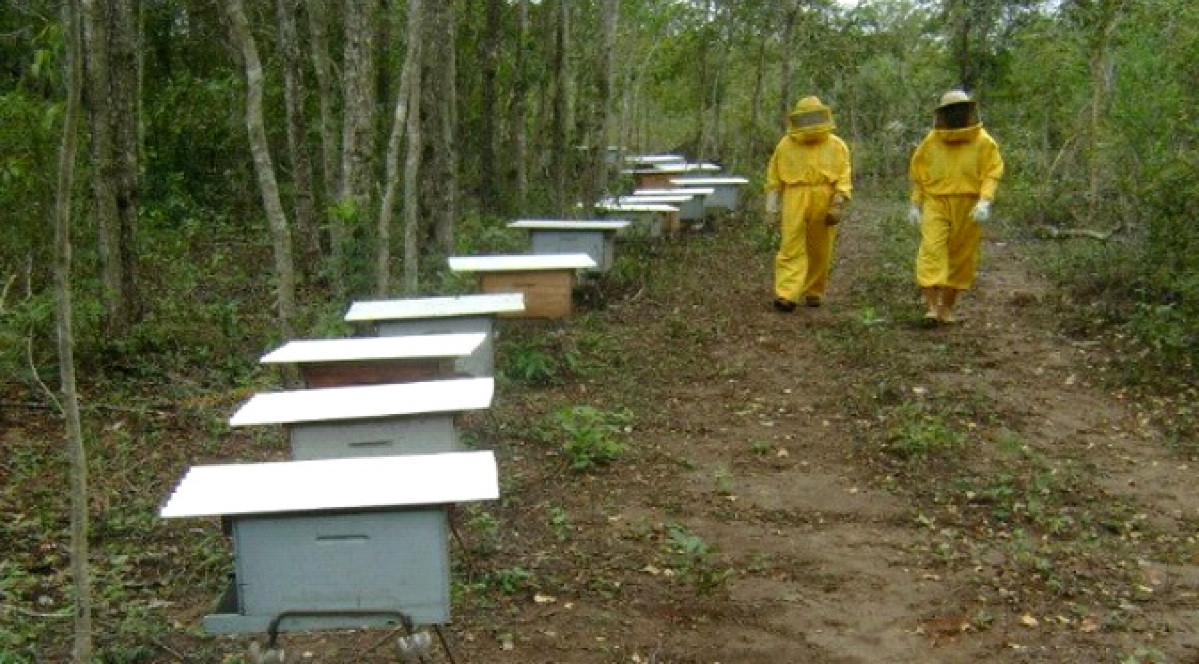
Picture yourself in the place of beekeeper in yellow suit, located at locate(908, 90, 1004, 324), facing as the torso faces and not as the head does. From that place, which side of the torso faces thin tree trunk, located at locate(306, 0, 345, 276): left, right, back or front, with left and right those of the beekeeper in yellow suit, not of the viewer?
right

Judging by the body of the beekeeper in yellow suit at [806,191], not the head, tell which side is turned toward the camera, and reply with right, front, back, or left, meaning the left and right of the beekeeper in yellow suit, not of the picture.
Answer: front

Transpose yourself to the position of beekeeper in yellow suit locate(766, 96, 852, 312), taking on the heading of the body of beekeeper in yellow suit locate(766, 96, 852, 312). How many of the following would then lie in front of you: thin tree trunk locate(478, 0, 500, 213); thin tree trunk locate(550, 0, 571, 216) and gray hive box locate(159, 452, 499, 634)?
1

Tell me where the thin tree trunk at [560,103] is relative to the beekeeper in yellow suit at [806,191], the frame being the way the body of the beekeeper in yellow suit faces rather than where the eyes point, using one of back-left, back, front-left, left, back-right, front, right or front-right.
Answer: back-right

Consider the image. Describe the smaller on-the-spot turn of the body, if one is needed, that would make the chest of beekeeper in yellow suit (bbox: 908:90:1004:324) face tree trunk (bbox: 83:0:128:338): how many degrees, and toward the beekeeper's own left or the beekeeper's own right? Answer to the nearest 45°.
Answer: approximately 45° to the beekeeper's own right

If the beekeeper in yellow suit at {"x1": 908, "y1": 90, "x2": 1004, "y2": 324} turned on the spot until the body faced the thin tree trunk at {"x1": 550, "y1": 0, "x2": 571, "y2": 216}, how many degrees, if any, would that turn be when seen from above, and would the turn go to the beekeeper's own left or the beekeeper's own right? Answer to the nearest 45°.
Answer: approximately 135° to the beekeeper's own right

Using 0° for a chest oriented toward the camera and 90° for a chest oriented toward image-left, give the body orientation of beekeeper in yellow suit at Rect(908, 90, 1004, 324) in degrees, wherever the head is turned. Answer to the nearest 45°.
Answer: approximately 0°

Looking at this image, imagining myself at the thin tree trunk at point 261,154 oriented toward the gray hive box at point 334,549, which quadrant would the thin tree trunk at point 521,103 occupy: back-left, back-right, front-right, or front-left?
back-left

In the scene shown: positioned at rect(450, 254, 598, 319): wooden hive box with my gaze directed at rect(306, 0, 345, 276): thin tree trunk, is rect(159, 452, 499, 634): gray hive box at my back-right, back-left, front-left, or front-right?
back-left

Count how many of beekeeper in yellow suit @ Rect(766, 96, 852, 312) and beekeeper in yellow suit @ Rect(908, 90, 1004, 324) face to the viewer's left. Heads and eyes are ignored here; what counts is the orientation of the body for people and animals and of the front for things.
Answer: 0
